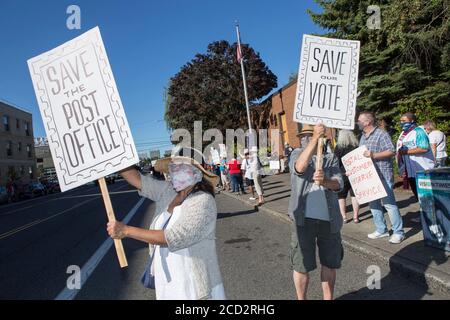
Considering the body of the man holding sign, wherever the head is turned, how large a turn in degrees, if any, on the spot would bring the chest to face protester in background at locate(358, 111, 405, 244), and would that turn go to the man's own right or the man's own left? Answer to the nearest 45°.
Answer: approximately 135° to the man's own left

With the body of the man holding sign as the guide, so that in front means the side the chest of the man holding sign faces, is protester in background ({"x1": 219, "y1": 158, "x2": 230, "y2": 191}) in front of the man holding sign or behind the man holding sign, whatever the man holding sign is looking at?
behind

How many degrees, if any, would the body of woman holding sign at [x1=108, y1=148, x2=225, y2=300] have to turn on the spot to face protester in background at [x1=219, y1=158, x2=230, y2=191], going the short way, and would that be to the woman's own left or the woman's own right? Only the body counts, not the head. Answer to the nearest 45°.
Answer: approximately 135° to the woman's own right

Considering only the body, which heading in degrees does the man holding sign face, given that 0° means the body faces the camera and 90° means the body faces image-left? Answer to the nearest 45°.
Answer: approximately 0°

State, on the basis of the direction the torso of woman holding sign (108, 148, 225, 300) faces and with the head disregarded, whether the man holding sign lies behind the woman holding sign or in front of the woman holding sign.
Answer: behind
